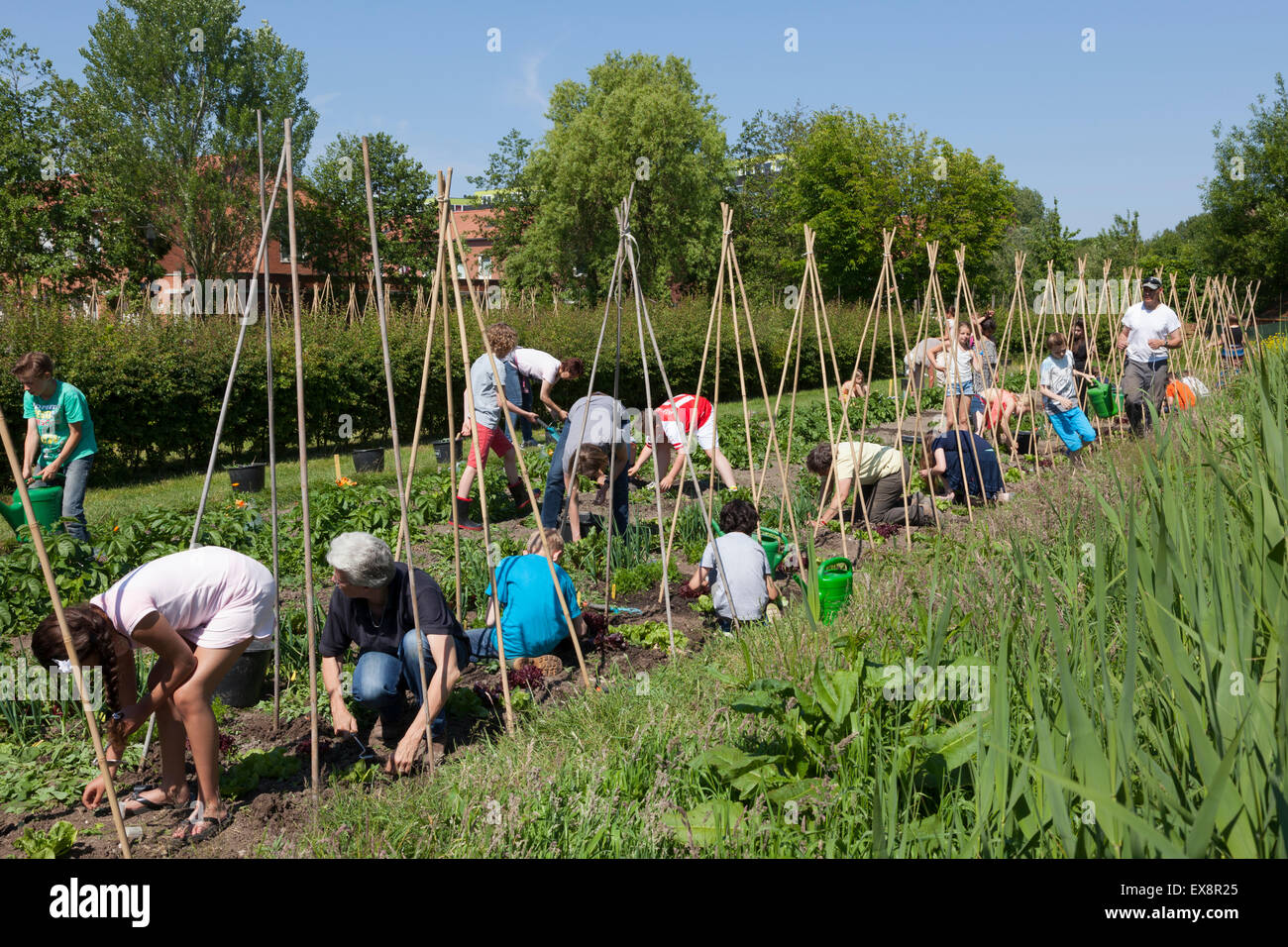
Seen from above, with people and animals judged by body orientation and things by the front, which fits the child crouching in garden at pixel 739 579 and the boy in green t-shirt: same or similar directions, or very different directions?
very different directions

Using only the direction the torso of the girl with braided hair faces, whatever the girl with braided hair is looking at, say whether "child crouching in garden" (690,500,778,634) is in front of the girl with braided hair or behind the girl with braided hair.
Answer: behind

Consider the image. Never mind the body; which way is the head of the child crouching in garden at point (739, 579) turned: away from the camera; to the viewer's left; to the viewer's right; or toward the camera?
away from the camera

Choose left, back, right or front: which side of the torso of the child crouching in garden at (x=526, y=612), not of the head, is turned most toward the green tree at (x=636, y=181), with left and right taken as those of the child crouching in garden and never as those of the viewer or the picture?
front

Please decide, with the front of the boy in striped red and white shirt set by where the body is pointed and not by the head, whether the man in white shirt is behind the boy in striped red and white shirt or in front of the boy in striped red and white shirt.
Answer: behind

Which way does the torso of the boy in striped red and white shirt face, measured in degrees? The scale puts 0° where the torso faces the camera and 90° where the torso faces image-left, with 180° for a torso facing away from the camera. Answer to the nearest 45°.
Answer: approximately 45°

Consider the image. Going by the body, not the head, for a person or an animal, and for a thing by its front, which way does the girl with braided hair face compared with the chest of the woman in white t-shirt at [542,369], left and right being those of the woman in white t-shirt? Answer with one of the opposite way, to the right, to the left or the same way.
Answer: the opposite way

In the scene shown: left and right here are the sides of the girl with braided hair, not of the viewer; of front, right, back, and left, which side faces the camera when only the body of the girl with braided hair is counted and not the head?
left

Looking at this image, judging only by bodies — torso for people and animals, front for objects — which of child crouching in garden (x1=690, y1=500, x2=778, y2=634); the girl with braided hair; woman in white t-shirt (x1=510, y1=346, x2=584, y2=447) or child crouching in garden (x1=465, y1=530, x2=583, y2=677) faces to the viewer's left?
the girl with braided hair

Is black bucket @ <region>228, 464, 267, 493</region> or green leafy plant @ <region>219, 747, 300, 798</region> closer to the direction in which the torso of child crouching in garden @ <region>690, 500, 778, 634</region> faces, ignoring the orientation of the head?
the black bucket

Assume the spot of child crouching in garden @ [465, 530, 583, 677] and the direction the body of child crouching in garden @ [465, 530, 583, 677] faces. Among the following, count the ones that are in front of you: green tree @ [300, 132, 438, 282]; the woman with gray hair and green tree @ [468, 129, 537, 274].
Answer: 2

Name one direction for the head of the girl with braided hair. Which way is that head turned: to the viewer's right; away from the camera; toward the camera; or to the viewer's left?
to the viewer's left

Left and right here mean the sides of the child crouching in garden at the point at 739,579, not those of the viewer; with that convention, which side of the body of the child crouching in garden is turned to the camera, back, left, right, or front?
back

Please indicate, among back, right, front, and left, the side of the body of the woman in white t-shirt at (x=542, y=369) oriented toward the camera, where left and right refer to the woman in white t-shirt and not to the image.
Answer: right
